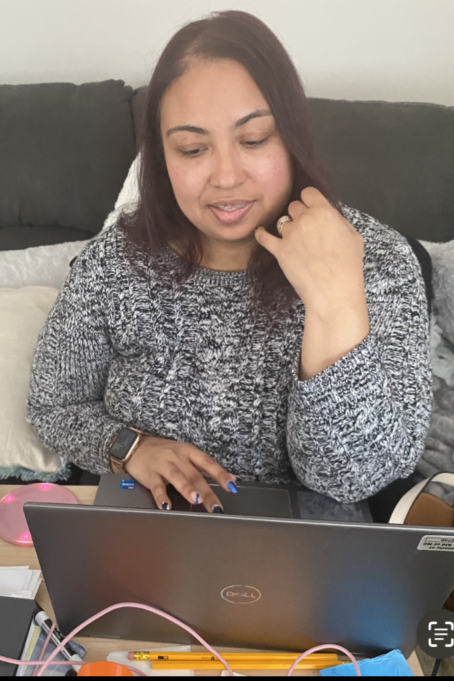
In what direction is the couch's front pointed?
toward the camera

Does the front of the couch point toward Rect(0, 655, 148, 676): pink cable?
yes

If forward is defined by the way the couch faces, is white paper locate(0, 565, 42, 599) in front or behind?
in front

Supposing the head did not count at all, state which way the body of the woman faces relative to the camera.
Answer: toward the camera

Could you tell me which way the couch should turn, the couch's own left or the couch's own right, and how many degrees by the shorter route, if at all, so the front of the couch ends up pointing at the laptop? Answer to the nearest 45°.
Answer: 0° — it already faces it

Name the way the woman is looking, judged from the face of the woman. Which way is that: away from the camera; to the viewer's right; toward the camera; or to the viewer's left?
toward the camera

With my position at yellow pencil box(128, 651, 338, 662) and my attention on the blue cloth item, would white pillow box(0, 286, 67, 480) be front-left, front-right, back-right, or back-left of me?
back-left

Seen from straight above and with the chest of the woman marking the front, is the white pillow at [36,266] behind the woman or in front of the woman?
behind

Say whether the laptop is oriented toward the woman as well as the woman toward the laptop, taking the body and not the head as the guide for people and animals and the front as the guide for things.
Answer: yes

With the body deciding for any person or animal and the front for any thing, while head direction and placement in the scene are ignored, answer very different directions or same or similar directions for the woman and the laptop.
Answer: very different directions

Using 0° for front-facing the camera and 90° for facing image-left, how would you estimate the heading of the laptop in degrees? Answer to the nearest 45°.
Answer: approximately 180°

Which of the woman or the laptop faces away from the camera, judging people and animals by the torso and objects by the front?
the laptop

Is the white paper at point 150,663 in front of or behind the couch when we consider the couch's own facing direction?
in front
